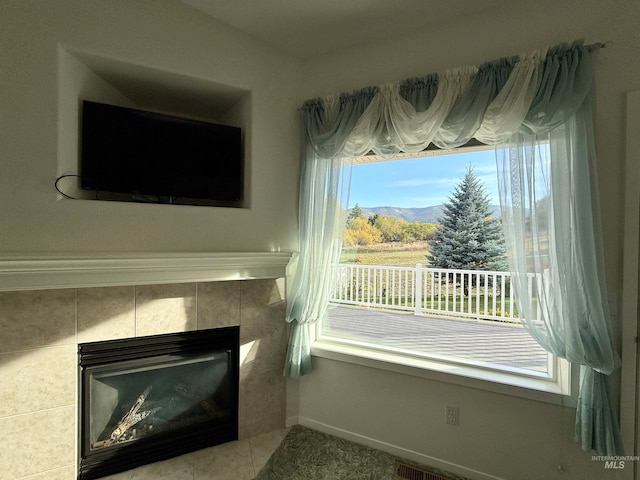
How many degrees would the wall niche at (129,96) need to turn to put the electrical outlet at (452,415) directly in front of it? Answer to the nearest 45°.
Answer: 0° — it already faces it

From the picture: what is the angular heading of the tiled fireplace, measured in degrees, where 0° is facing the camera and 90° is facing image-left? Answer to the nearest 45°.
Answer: approximately 315°

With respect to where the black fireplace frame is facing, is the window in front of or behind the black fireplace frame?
in front

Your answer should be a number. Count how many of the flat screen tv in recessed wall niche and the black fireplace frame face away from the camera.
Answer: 0

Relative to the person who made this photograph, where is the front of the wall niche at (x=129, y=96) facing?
facing the viewer and to the right of the viewer

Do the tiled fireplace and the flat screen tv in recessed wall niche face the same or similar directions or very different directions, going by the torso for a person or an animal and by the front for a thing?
same or similar directions

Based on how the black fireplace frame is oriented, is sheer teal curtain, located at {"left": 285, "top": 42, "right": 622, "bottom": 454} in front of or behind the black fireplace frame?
in front

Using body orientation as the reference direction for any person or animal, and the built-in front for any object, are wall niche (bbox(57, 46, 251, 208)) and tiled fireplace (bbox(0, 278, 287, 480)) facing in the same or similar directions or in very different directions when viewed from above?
same or similar directions

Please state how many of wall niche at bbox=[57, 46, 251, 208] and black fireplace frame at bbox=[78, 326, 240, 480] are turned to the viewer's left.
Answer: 0
